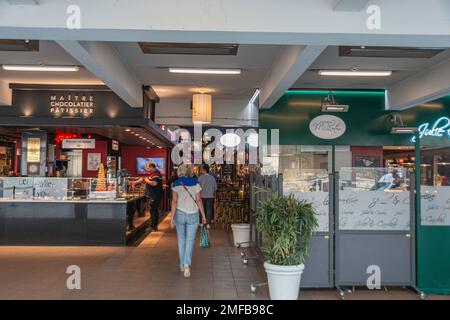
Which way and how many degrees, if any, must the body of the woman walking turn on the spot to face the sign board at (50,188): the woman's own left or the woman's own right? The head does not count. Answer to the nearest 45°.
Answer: approximately 45° to the woman's own left

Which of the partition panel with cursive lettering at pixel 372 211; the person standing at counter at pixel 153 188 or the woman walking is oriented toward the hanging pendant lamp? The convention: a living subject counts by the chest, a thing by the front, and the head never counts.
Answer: the woman walking

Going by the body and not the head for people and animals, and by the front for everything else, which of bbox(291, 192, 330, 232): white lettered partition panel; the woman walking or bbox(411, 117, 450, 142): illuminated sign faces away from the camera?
the woman walking

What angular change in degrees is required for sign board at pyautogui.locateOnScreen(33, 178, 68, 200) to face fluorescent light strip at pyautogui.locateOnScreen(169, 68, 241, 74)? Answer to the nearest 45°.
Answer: approximately 45° to its left

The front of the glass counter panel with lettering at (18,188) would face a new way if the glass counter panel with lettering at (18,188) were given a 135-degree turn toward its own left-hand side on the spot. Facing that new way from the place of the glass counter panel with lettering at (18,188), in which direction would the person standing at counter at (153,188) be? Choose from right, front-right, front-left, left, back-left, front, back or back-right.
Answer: front-right

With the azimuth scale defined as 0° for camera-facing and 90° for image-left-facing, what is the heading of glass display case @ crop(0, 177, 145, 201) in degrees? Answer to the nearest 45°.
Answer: approximately 0°

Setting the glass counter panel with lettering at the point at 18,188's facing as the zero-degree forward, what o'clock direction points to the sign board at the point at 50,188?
the sign board at the point at 50,188 is roughly at 10 o'clock from the glass counter panel with lettering at the point at 18,188.

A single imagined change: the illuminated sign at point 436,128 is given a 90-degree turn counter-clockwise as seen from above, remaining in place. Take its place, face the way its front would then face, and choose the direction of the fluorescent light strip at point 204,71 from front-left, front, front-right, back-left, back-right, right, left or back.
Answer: back-right

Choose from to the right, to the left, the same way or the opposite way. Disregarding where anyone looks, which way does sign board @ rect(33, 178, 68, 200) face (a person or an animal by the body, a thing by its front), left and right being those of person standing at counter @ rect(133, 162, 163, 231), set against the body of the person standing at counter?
to the left

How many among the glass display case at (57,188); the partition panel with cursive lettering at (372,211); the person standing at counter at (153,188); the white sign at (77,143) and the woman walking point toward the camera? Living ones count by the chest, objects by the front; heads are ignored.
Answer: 3

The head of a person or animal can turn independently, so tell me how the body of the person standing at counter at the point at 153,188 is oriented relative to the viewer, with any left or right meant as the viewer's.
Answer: facing to the left of the viewer

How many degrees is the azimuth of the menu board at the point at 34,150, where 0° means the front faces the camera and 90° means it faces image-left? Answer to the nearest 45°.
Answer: approximately 0°
